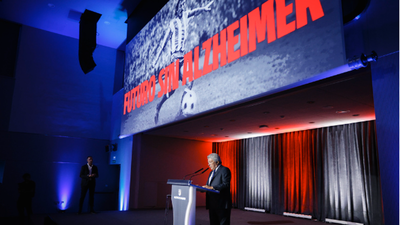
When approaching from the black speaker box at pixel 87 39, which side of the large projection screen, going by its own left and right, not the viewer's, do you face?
right

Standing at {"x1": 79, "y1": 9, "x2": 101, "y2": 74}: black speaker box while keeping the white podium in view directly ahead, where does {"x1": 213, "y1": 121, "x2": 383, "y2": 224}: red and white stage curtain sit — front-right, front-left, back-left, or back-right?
front-left

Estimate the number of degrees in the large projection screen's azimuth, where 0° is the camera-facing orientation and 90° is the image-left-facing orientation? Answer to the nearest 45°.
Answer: approximately 45°

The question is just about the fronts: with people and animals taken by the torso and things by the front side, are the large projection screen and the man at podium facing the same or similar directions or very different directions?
same or similar directions

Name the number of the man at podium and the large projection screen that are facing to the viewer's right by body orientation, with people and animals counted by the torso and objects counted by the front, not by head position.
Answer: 0

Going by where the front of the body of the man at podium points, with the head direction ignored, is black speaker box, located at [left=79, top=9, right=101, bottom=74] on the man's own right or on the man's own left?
on the man's own right

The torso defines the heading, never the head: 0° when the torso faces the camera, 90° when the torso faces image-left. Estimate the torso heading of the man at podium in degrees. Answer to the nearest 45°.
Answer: approximately 45°
